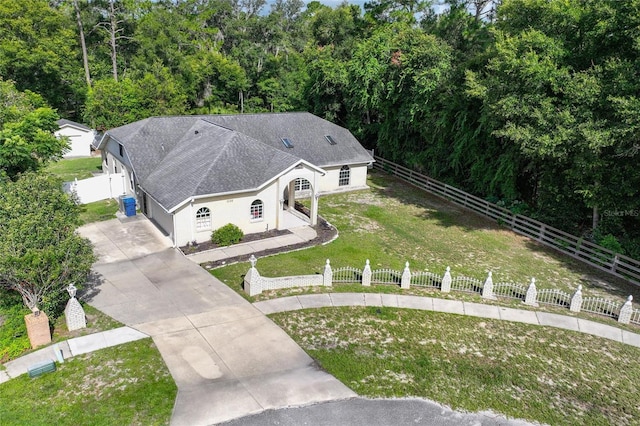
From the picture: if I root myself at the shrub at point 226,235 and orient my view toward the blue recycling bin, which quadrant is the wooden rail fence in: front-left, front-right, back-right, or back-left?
back-right

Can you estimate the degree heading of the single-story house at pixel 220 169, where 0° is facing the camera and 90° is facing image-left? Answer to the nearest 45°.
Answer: approximately 315°

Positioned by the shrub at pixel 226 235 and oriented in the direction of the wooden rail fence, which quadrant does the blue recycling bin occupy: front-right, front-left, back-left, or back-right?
back-left

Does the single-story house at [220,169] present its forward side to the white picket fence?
yes

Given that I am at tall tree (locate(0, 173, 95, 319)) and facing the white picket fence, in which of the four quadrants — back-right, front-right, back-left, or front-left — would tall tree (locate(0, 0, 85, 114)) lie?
back-left

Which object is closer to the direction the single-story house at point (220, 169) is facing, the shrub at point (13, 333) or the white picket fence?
the white picket fence

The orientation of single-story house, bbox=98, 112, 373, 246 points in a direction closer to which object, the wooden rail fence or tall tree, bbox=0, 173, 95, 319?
the wooden rail fence

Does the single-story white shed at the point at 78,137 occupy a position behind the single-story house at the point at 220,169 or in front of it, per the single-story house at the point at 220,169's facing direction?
behind

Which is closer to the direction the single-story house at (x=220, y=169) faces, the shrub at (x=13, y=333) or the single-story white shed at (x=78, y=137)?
the shrub

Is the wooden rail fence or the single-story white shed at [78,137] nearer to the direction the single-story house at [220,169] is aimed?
the wooden rail fence

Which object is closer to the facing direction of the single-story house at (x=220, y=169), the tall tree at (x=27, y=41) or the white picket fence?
the white picket fence

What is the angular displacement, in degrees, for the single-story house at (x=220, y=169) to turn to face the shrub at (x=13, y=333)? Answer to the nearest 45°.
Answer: approximately 90° to its right

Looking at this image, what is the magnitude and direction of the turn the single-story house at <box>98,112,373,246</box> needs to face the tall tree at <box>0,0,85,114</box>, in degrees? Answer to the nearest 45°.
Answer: approximately 180°

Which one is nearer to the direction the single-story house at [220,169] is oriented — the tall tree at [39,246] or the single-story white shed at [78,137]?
the tall tree

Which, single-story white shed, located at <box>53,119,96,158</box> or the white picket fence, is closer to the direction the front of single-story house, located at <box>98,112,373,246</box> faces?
the white picket fence
